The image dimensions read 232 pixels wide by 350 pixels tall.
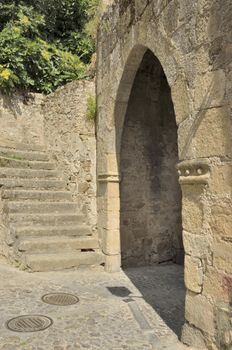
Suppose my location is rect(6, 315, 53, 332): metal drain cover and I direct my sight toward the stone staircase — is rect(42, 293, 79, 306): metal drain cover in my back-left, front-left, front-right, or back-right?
front-right

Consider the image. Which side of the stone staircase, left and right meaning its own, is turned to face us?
front

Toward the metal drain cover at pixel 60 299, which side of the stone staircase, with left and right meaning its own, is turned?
front

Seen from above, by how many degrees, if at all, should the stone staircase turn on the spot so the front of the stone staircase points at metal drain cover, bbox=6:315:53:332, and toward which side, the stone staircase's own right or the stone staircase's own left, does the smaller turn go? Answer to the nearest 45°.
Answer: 0° — it already faces it
